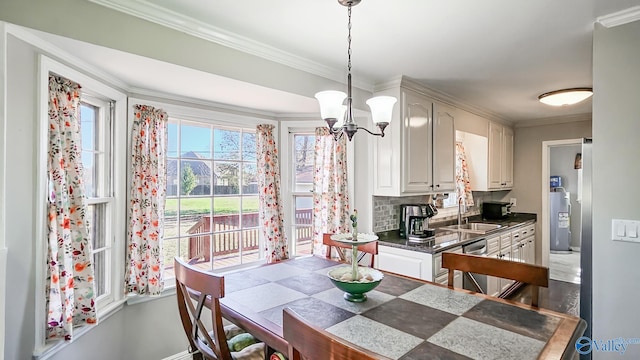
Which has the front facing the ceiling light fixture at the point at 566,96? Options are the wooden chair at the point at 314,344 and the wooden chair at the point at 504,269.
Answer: the wooden chair at the point at 314,344

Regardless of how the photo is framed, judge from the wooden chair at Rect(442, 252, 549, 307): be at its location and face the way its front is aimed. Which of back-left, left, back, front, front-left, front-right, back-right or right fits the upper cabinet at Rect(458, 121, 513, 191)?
back-right

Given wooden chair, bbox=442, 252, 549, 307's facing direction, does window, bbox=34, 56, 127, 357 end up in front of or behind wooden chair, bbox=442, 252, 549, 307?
in front

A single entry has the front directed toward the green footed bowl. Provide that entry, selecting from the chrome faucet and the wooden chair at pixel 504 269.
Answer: the wooden chair

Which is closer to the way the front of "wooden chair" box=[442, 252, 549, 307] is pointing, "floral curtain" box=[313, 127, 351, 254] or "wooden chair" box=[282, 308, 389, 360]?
the wooden chair

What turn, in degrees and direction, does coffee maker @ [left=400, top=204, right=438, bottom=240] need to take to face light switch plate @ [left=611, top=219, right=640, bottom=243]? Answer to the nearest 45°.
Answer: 0° — it already faces it

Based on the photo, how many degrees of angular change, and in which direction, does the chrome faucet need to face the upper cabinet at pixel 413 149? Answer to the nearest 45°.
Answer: approximately 90° to its right

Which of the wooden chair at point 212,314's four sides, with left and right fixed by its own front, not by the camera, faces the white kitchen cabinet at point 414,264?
front

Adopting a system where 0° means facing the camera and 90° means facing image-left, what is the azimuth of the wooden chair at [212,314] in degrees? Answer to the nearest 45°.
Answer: approximately 225°

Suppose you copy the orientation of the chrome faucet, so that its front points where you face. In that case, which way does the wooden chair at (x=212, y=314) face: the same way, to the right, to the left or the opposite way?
to the left

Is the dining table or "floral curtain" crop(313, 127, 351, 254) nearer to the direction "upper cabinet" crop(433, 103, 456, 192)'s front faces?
the dining table

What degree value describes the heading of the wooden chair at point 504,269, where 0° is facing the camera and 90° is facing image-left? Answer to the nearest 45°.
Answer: approximately 45°

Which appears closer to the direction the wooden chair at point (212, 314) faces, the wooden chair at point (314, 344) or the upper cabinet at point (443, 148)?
the upper cabinet
